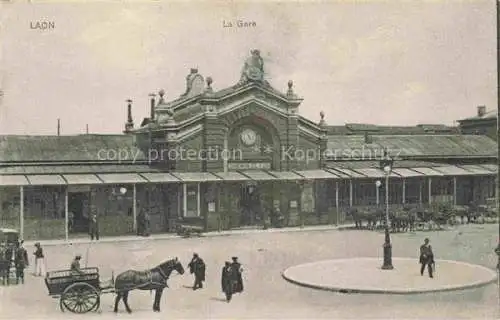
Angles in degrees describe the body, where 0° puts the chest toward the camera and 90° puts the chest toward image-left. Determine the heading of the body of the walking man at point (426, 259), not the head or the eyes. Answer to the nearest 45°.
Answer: approximately 0°

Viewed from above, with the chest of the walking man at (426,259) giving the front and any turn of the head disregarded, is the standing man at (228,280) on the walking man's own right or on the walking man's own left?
on the walking man's own right

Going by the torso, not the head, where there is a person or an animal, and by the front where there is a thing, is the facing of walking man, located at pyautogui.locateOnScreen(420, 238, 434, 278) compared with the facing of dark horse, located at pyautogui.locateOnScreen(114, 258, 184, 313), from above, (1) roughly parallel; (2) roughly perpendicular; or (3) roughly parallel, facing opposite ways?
roughly perpendicular

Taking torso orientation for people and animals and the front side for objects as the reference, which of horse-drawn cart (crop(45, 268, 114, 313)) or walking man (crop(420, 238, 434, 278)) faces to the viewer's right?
the horse-drawn cart

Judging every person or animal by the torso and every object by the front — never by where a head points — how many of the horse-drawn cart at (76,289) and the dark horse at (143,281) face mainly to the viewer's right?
2

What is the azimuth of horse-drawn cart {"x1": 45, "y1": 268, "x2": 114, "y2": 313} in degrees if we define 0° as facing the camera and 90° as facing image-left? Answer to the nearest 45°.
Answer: approximately 270°

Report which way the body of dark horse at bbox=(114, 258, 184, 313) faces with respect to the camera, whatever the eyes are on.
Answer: to the viewer's right

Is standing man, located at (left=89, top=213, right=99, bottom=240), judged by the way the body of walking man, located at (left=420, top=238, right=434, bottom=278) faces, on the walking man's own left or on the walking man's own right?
on the walking man's own right

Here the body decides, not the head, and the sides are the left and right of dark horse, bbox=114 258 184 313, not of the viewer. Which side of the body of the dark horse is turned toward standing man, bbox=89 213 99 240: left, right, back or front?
left

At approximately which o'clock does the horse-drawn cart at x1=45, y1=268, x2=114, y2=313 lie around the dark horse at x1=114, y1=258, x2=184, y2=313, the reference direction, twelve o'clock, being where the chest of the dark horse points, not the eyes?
The horse-drawn cart is roughly at 6 o'clock from the dark horse.
